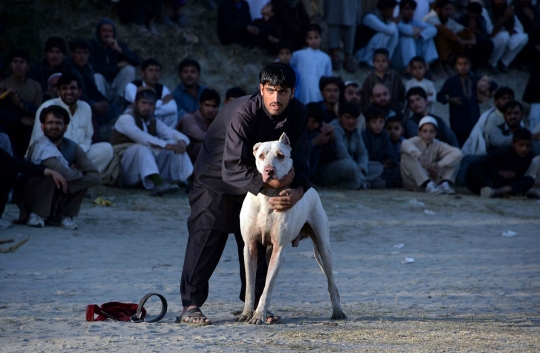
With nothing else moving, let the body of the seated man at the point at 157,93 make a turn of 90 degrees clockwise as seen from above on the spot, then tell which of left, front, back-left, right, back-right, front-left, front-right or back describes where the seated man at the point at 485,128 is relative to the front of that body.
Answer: back

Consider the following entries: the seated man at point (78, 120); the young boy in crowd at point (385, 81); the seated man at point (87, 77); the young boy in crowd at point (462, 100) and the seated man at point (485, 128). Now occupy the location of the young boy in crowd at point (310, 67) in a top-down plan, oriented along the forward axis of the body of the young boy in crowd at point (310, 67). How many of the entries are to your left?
3

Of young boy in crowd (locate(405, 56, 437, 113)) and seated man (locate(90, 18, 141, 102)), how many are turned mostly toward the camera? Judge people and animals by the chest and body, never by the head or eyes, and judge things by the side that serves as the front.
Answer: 2

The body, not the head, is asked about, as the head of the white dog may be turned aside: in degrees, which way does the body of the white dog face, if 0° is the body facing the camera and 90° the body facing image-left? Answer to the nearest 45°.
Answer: approximately 45°

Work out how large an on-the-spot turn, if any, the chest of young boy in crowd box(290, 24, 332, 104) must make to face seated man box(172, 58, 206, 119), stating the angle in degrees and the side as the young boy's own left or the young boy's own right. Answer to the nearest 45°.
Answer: approximately 45° to the young boy's own right

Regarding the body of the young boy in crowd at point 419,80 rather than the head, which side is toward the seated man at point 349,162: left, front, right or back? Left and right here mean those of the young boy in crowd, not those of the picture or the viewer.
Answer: front

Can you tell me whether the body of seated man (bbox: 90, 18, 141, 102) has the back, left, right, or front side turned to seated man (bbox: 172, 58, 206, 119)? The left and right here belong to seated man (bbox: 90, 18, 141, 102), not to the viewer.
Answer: left

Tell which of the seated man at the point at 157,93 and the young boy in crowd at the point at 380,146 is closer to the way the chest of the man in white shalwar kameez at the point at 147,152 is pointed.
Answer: the young boy in crowd
